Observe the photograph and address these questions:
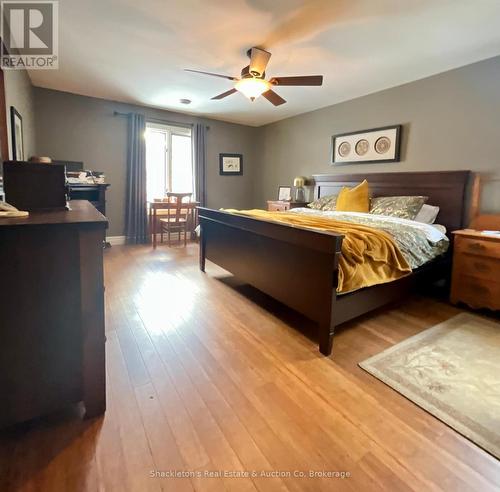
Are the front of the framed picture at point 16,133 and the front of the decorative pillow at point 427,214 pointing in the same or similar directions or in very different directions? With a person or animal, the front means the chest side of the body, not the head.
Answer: very different directions

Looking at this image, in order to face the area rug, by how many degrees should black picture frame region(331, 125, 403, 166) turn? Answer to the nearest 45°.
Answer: approximately 45° to its left

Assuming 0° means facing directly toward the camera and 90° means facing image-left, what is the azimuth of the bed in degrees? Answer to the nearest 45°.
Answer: approximately 45°

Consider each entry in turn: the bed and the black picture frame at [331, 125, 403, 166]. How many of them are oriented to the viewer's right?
0

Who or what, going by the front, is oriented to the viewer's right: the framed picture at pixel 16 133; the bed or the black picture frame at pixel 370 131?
the framed picture

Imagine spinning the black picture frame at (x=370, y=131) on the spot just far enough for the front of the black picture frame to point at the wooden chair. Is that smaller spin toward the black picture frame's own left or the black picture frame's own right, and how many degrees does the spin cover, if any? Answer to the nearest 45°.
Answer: approximately 45° to the black picture frame's own right

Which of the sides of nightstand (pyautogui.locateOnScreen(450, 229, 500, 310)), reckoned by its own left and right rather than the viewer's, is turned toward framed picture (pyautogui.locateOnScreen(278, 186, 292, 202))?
right

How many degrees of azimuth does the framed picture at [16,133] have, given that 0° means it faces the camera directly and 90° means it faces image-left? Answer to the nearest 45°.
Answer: approximately 270°

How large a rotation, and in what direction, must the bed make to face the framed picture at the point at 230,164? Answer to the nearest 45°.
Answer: approximately 90° to its right

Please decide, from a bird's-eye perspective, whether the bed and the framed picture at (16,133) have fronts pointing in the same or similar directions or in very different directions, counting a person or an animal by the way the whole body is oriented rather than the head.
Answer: very different directions
